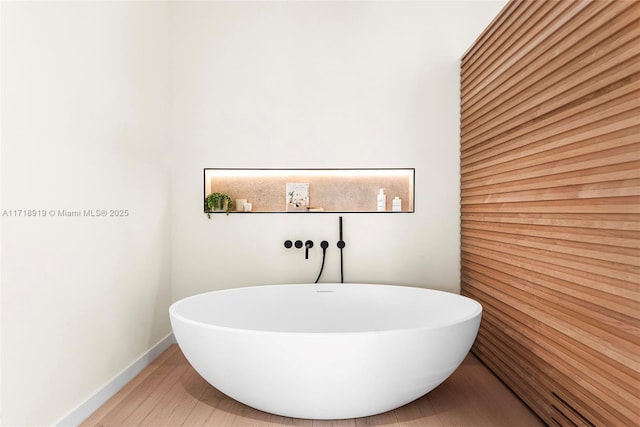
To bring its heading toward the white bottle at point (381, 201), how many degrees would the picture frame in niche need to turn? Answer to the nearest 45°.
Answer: approximately 90° to its left

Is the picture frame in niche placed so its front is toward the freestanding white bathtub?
yes

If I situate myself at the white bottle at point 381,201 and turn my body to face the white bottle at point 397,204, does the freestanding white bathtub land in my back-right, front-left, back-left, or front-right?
back-right

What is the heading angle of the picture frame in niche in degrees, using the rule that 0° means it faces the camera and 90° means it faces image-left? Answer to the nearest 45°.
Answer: approximately 0°

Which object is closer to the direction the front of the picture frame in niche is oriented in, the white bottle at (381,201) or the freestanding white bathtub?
the freestanding white bathtub

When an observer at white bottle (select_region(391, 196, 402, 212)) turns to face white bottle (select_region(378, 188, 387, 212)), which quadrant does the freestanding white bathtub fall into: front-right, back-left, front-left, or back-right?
front-left

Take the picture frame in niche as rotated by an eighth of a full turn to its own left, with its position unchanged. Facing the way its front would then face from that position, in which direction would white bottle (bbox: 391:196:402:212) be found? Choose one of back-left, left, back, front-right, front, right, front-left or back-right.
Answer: front-left
